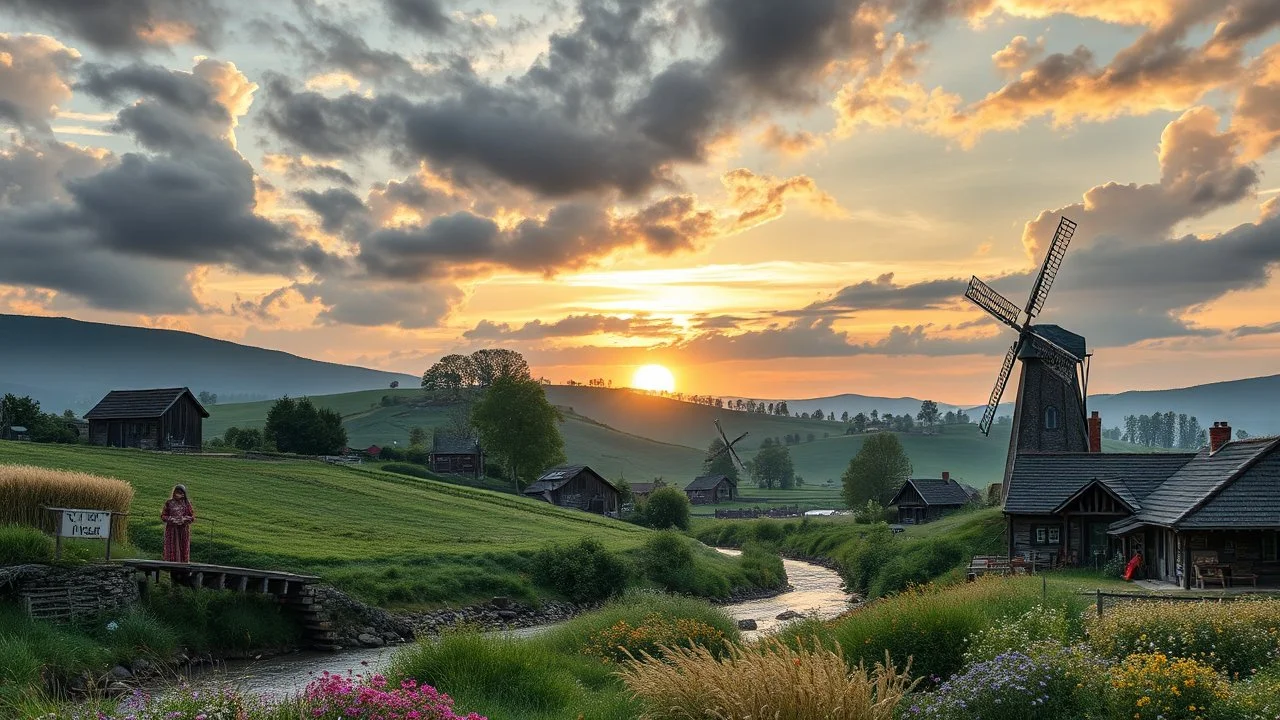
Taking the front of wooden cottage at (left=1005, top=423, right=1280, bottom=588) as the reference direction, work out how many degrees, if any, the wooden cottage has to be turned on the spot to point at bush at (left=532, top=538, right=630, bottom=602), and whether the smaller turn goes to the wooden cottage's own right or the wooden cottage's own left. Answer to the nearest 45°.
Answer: approximately 90° to the wooden cottage's own right

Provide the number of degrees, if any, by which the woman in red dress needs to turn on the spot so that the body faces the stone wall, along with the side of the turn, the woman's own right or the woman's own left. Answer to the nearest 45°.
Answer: approximately 45° to the woman's own right

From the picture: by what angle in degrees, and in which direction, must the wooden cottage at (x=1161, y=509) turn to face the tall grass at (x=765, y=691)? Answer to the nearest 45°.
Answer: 0° — it already faces it

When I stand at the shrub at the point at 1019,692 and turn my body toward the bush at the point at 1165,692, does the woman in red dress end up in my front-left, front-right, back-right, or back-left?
back-left

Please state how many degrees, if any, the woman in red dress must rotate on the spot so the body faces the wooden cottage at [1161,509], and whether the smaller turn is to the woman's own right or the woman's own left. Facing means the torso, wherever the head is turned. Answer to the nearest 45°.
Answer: approximately 90° to the woman's own left

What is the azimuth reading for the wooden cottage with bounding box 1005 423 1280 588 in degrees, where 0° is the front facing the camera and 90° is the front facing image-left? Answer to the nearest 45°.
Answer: approximately 0°

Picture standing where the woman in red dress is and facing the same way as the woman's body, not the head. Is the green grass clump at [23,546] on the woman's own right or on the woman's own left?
on the woman's own right

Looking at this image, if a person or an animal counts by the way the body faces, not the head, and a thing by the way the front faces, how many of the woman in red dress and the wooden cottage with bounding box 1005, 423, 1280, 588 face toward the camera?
2
